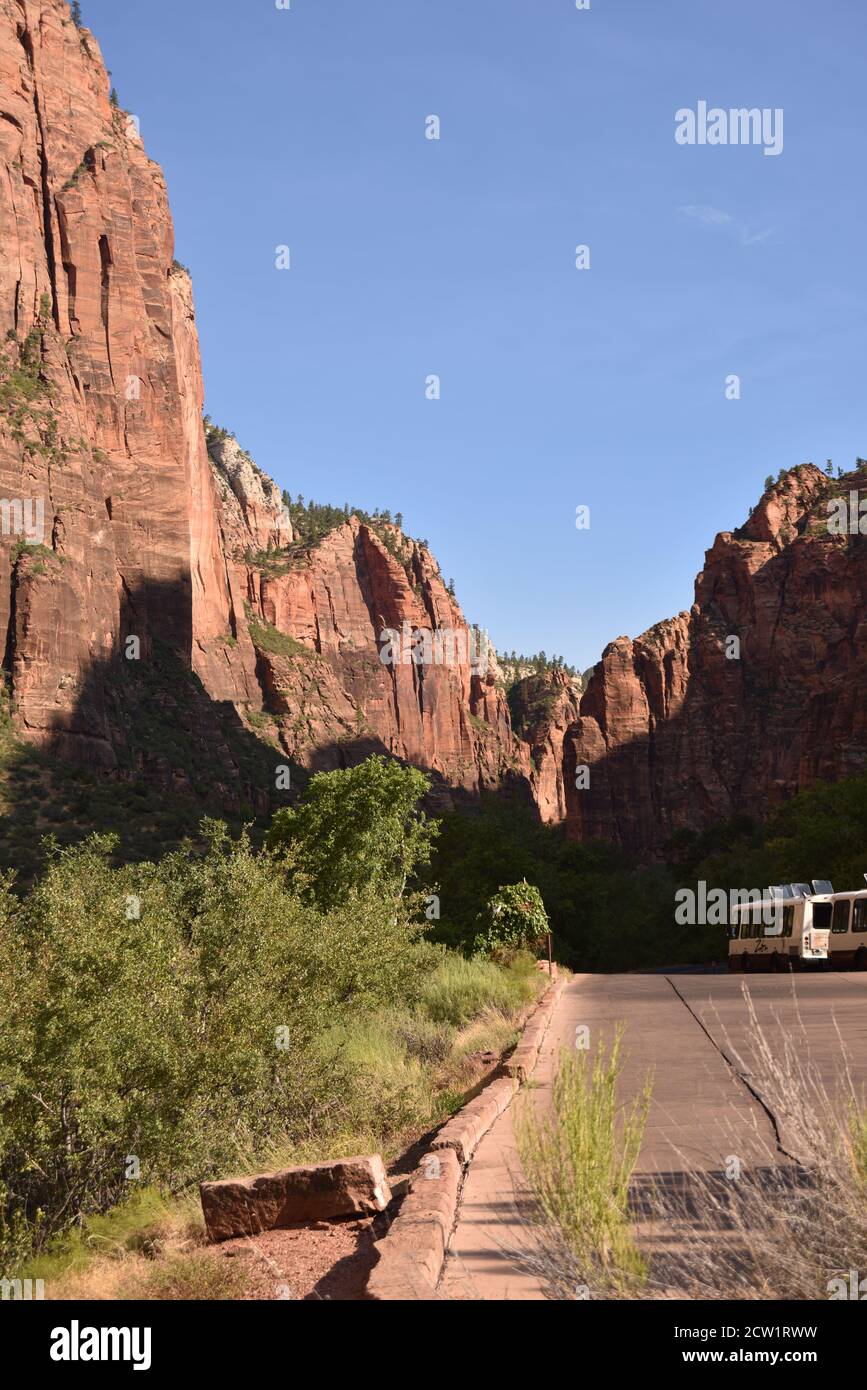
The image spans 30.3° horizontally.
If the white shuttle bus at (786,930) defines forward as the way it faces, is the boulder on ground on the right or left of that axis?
on its left

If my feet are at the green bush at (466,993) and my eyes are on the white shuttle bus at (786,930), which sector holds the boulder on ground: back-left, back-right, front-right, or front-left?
back-right

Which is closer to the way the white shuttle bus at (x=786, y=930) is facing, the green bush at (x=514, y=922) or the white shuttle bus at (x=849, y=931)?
the green bush

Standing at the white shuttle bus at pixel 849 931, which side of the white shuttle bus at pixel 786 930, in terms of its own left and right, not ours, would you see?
back

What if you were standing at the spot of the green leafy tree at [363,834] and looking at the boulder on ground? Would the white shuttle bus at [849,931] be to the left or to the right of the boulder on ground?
left

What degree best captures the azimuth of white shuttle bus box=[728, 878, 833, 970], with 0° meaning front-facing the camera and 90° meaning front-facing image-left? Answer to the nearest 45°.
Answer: approximately 135°

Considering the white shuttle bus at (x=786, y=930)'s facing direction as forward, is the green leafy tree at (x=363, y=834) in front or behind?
in front
